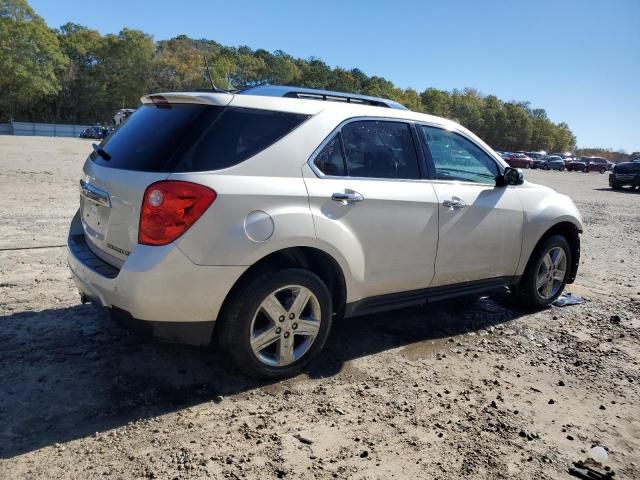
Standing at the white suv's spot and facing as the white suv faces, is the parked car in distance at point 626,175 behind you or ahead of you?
ahead

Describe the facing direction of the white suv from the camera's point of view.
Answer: facing away from the viewer and to the right of the viewer
